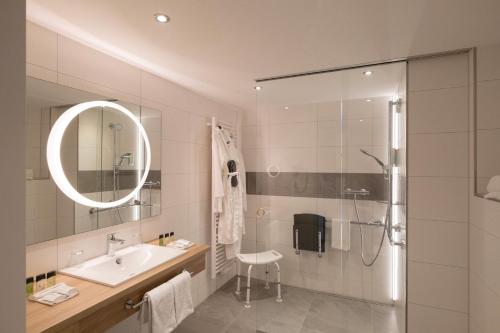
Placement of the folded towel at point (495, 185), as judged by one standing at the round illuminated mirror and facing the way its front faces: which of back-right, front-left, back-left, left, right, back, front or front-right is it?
front

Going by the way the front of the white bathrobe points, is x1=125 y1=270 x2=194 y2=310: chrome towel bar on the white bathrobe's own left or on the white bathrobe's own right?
on the white bathrobe's own right

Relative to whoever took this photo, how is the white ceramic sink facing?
facing the viewer and to the right of the viewer

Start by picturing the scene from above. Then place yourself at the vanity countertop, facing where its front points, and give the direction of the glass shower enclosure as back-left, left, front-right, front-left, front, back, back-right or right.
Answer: front-left

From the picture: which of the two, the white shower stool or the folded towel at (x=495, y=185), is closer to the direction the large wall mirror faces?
the folded towel

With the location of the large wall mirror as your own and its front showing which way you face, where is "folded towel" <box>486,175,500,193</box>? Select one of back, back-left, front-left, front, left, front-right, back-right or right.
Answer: front

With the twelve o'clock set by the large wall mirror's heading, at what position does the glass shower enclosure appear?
The glass shower enclosure is roughly at 11 o'clock from the large wall mirror.

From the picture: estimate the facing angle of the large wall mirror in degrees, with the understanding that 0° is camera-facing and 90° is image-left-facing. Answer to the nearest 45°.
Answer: approximately 315°

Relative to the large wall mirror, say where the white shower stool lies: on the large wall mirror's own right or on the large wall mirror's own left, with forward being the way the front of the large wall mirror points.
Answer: on the large wall mirror's own left
